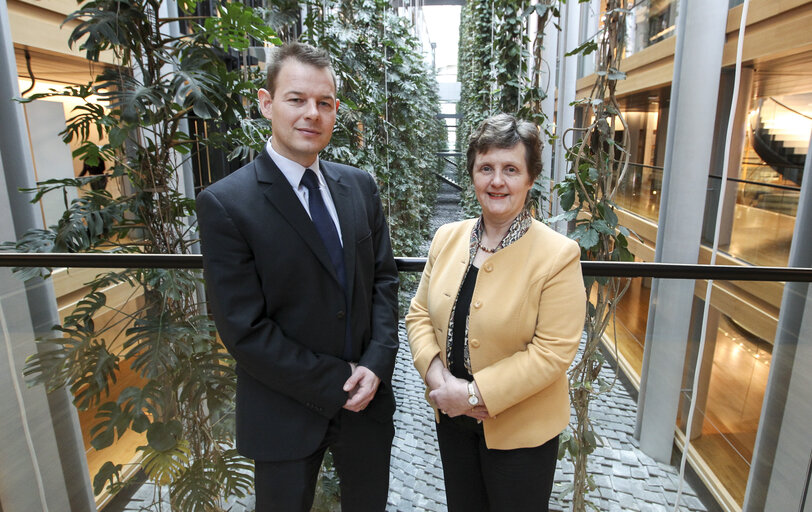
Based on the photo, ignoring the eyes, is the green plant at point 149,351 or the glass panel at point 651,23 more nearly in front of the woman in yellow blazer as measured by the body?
the green plant

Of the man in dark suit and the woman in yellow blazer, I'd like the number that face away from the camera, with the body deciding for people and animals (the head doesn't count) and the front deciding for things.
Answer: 0

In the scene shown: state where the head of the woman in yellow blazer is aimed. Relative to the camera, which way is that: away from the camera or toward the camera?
toward the camera

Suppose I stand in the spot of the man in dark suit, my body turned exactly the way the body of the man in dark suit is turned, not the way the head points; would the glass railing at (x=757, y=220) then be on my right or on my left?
on my left

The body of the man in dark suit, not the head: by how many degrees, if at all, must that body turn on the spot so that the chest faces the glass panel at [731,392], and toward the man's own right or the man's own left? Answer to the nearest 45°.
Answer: approximately 45° to the man's own left

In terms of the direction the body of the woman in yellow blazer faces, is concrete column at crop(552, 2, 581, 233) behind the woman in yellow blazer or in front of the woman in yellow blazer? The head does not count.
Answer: behind

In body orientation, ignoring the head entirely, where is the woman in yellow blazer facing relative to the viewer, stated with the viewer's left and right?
facing the viewer and to the left of the viewer

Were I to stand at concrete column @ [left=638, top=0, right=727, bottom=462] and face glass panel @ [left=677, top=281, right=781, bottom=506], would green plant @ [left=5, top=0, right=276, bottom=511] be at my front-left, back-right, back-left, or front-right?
front-right

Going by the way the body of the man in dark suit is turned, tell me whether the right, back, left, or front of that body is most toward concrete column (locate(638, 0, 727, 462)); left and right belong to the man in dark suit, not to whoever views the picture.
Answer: left

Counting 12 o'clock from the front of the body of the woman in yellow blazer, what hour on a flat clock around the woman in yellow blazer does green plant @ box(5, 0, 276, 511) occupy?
The green plant is roughly at 2 o'clock from the woman in yellow blazer.

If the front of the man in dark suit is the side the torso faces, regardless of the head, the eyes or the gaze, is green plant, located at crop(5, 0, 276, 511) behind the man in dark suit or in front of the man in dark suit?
behind

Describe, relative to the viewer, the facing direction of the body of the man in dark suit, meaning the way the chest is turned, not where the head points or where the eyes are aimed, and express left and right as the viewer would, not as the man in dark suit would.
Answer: facing the viewer and to the right of the viewer
